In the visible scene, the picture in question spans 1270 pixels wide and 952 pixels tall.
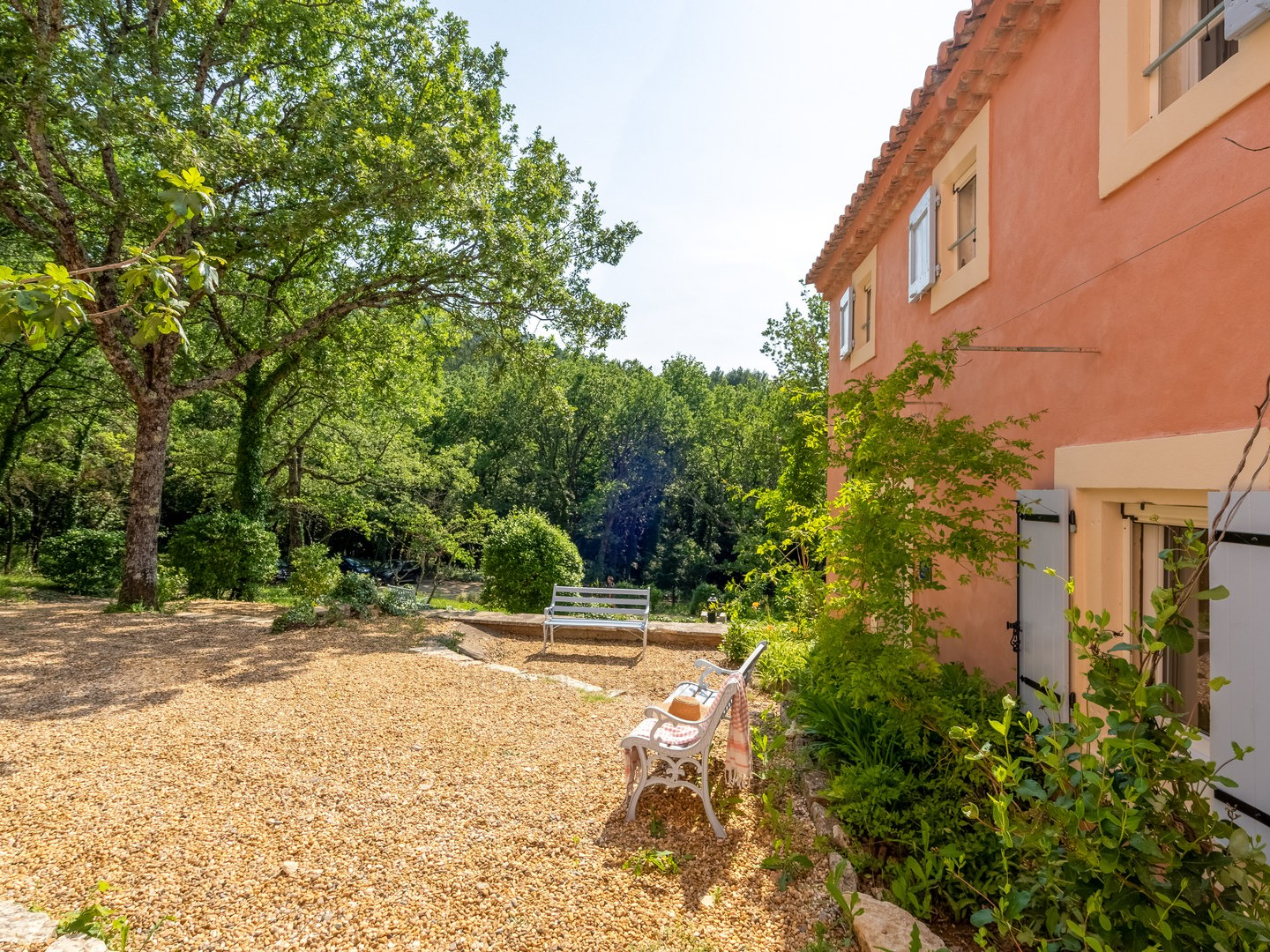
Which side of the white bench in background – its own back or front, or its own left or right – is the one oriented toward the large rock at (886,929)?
front

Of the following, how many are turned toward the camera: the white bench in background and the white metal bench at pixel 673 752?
1

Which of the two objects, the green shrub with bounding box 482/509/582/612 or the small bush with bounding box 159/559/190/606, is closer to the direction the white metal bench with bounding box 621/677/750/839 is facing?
the small bush

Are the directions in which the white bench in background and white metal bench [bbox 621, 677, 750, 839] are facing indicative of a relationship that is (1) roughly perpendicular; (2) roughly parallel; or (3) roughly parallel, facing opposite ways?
roughly perpendicular

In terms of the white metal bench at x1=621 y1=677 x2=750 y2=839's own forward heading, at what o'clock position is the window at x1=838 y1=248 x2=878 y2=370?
The window is roughly at 4 o'clock from the white metal bench.

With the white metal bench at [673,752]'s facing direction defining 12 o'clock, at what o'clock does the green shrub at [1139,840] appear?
The green shrub is roughly at 8 o'clock from the white metal bench.

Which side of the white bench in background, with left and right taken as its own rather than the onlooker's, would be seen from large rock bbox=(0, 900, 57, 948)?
front

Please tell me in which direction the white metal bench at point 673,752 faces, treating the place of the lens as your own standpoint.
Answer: facing to the left of the viewer

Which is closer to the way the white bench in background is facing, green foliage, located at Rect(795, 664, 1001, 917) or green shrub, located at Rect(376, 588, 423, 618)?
the green foliage

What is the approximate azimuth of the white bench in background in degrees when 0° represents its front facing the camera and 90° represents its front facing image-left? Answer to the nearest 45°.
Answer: approximately 0°
